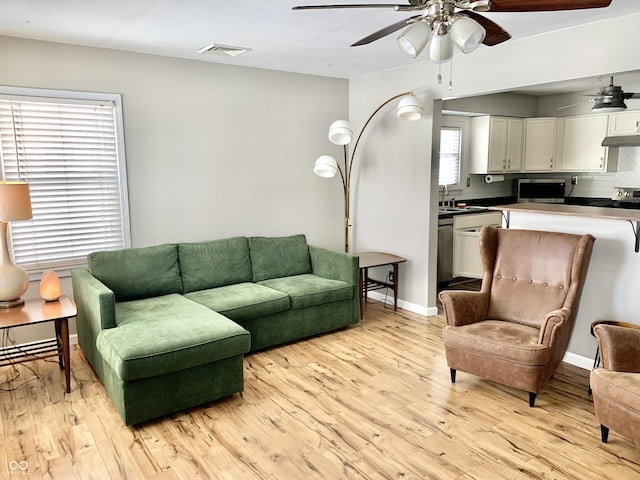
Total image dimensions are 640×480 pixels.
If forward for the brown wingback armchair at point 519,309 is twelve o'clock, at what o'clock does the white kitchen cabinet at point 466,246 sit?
The white kitchen cabinet is roughly at 4 o'clock from the brown wingback armchair.

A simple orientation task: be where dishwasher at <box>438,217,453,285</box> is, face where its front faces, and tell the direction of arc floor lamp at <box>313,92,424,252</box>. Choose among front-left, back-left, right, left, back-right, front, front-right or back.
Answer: right

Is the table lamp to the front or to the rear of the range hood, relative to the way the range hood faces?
to the front

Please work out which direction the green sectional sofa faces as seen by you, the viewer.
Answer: facing the viewer and to the right of the viewer

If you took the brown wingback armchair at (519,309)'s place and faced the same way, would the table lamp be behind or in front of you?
in front

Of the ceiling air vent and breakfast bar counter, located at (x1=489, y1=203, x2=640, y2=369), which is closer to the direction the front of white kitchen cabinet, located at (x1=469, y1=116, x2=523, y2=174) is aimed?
the breakfast bar counter

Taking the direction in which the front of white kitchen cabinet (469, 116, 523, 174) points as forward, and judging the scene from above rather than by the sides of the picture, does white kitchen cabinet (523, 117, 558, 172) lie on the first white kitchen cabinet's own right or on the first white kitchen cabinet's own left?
on the first white kitchen cabinet's own left

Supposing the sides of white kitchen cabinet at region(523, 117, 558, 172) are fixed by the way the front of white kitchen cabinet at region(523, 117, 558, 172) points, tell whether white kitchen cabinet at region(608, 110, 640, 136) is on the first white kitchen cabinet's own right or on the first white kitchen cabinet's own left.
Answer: on the first white kitchen cabinet's own left

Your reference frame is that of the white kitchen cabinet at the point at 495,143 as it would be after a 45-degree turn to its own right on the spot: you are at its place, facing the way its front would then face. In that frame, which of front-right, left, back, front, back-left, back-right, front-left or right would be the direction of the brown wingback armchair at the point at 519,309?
front

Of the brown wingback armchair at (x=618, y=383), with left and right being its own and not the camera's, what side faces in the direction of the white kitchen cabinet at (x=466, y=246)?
right

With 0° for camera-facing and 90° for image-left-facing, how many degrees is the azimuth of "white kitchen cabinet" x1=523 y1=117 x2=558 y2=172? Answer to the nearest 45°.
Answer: approximately 0°

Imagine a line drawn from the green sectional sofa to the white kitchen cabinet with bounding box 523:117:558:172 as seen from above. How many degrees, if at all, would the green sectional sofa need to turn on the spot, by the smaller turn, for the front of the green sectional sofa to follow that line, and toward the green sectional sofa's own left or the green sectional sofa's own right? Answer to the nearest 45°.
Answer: approximately 90° to the green sectional sofa's own left

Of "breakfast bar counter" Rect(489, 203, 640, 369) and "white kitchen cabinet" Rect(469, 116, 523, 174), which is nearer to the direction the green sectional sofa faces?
the breakfast bar counter

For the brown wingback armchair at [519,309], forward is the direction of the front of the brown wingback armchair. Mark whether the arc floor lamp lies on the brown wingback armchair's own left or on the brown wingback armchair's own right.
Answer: on the brown wingback armchair's own right

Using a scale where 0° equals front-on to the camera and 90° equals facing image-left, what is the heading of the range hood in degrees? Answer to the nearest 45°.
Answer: approximately 45°

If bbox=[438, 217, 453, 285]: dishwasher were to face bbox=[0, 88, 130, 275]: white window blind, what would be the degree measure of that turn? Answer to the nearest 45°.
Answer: approximately 90° to its right
